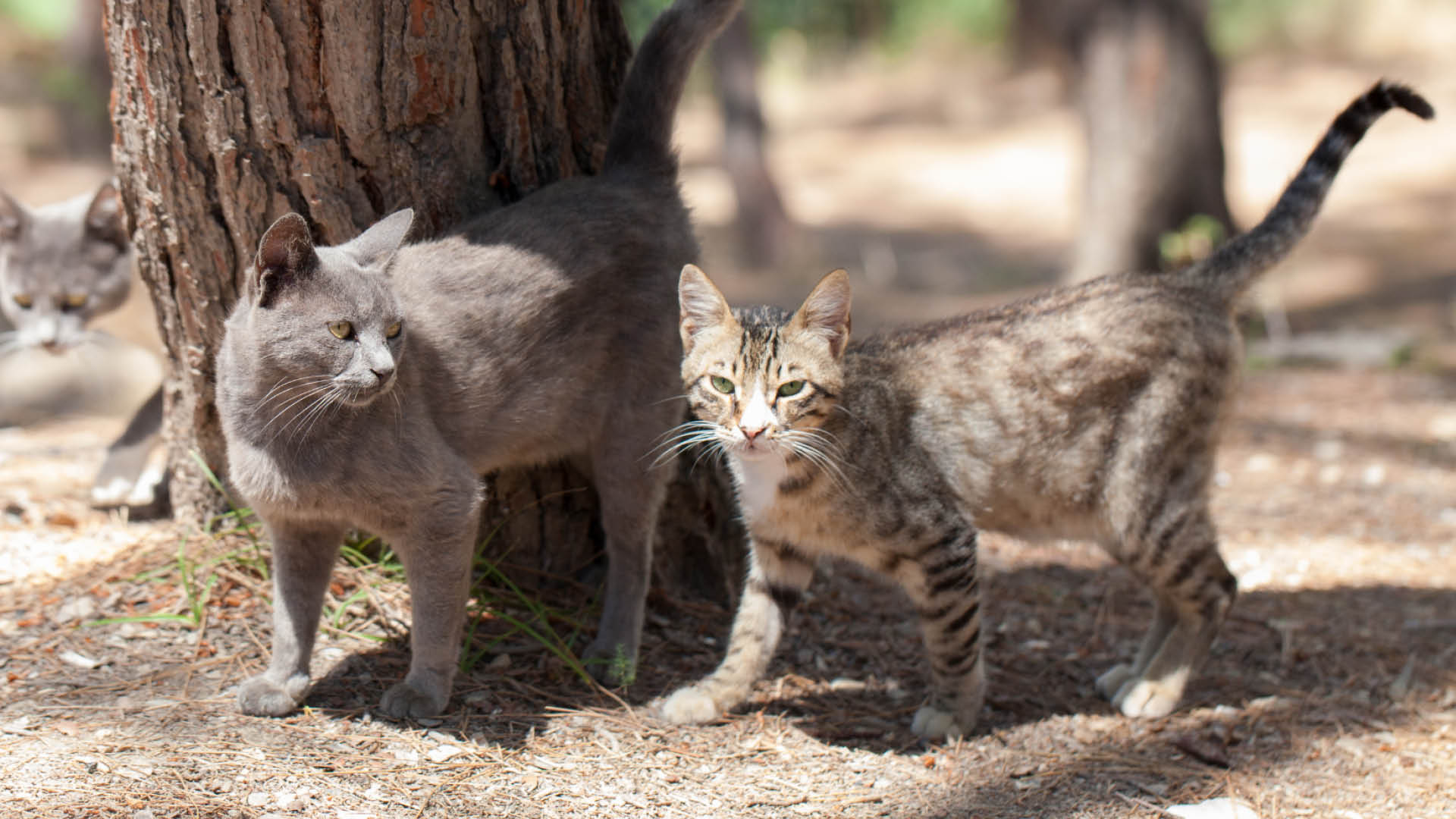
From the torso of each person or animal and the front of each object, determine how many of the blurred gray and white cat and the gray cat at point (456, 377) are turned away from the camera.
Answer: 0

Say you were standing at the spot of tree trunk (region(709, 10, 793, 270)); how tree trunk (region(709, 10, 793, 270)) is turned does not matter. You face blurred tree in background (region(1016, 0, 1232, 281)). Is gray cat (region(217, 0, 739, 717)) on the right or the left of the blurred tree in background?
right

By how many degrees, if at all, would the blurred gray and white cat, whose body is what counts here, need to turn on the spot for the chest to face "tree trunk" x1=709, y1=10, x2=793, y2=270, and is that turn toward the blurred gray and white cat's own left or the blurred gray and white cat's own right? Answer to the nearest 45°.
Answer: approximately 180°

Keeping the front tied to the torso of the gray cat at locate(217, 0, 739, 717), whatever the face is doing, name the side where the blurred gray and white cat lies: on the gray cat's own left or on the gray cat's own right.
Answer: on the gray cat's own right

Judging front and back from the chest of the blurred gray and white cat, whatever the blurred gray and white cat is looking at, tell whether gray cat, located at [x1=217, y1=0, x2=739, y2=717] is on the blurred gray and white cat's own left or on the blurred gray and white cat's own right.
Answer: on the blurred gray and white cat's own left

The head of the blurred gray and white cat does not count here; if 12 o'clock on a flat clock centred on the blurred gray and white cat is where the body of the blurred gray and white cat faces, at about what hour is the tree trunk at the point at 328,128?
The tree trunk is roughly at 10 o'clock from the blurred gray and white cat.

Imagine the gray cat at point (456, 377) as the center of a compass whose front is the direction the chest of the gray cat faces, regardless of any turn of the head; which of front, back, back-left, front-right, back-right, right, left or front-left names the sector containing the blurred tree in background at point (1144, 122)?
back

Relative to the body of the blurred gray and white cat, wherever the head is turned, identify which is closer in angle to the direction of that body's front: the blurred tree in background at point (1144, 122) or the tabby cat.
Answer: the tabby cat

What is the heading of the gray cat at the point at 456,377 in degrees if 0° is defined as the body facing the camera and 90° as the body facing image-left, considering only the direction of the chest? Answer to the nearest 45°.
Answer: approximately 45°

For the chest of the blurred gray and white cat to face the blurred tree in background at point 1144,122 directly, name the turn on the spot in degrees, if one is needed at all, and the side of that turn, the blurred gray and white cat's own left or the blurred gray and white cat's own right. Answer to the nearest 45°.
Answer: approximately 135° to the blurred gray and white cat's own left

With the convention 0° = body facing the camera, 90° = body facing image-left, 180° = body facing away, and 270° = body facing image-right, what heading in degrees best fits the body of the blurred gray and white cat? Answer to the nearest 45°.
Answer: approximately 45°
